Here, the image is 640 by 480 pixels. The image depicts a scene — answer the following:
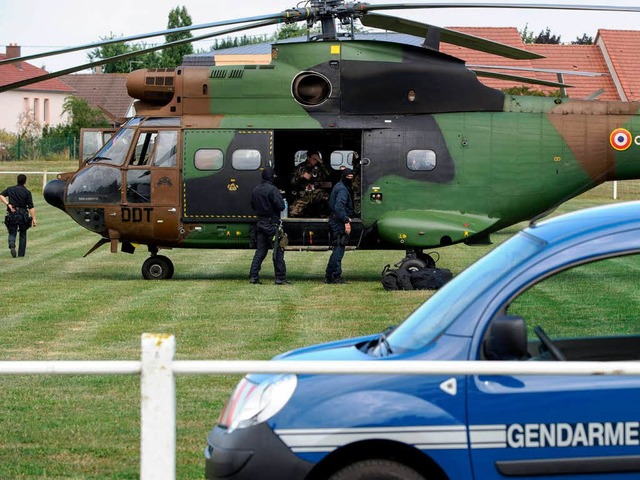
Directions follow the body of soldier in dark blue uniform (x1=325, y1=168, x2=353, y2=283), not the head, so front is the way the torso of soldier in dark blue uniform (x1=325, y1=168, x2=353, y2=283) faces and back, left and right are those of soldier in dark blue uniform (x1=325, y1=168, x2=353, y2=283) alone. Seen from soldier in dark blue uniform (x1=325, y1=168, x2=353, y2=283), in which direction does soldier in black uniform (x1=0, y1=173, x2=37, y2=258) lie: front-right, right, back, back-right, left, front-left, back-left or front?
back-left

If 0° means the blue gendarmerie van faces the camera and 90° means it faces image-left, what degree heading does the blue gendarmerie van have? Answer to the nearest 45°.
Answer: approximately 90°

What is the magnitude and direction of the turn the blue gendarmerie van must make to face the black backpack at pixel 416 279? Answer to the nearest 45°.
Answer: approximately 90° to its right

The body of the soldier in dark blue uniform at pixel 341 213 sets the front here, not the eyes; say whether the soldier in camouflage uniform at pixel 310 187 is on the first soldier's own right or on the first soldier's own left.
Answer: on the first soldier's own left

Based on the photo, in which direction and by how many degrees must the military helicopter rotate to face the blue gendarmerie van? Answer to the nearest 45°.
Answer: approximately 90° to its left

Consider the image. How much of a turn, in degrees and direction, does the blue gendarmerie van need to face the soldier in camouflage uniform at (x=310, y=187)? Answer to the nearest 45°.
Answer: approximately 90° to its right

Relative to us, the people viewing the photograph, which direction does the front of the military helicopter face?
facing to the left of the viewer

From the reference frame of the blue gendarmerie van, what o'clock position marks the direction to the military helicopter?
The military helicopter is roughly at 3 o'clock from the blue gendarmerie van.

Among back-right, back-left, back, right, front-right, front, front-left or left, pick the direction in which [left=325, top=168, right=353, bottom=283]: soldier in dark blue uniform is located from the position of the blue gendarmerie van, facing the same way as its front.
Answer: right

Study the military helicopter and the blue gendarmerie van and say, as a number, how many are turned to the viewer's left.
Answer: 2

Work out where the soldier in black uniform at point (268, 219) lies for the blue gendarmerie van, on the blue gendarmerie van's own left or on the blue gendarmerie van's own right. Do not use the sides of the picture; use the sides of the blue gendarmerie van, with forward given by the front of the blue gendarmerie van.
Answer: on the blue gendarmerie van's own right
